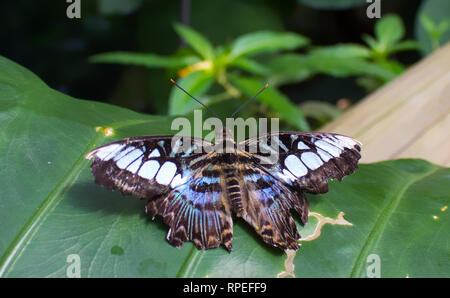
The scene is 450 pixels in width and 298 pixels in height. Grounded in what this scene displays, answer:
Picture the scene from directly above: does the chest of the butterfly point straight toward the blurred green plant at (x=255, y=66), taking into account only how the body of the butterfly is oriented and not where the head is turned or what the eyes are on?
yes

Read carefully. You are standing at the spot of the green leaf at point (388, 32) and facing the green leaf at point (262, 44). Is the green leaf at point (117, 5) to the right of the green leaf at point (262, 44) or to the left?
right

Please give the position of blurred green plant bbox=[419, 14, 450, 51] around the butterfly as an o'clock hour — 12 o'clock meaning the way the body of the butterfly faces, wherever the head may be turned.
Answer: The blurred green plant is roughly at 1 o'clock from the butterfly.

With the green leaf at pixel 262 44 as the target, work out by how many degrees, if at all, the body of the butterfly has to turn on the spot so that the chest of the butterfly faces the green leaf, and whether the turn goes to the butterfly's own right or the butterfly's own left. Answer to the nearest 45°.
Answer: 0° — it already faces it

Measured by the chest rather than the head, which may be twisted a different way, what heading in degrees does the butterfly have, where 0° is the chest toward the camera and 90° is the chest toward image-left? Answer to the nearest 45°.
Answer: approximately 180°
